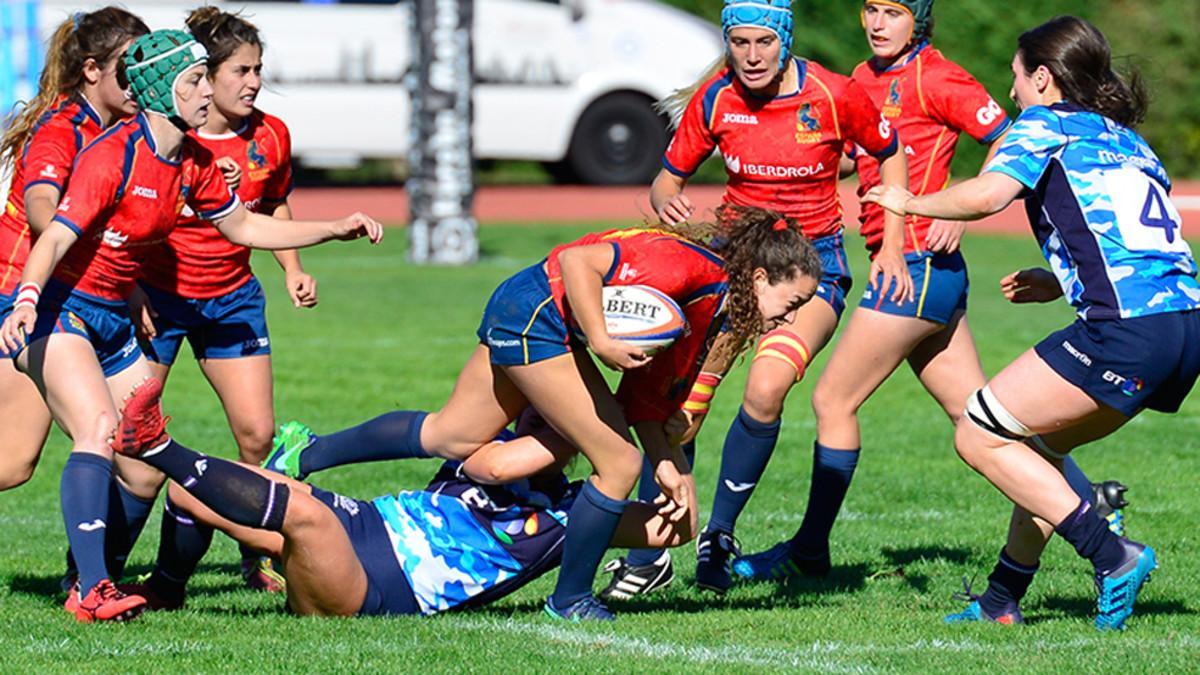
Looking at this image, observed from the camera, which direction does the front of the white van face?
facing to the right of the viewer

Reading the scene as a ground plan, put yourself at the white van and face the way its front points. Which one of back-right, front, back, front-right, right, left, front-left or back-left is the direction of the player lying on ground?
right
